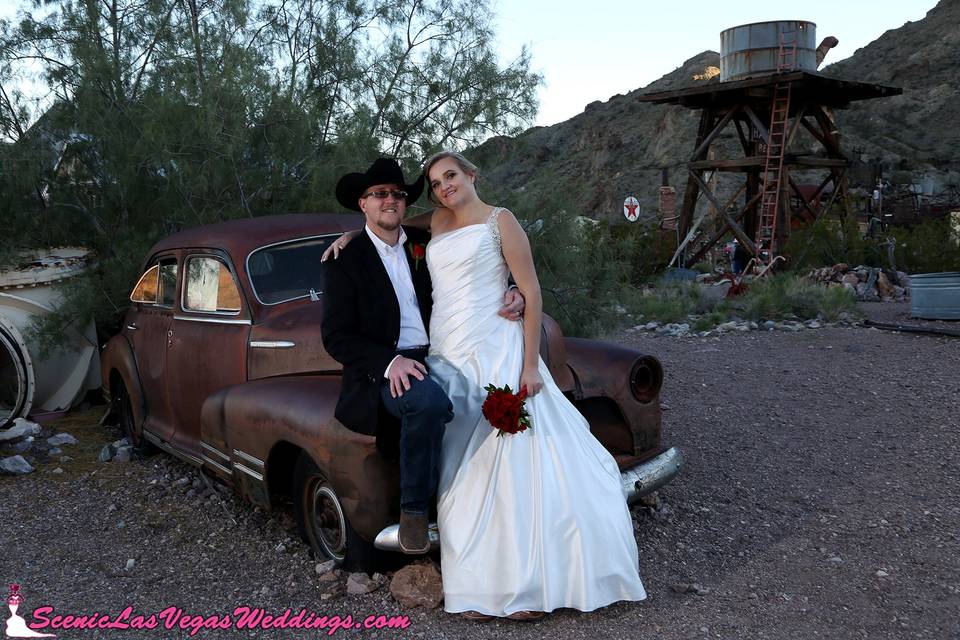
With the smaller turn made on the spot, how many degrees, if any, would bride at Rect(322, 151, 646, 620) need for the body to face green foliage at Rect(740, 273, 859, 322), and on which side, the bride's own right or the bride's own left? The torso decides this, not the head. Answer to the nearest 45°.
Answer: approximately 180°

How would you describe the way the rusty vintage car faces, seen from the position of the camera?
facing the viewer and to the right of the viewer

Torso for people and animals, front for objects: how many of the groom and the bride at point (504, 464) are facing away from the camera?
0

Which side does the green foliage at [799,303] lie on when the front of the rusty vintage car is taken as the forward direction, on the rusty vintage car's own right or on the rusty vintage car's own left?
on the rusty vintage car's own left

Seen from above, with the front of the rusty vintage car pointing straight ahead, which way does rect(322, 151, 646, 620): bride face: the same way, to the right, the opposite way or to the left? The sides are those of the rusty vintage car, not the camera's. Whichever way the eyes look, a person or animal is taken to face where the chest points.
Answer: to the right

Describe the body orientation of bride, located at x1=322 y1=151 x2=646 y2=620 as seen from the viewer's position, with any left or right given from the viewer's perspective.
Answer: facing the viewer and to the left of the viewer

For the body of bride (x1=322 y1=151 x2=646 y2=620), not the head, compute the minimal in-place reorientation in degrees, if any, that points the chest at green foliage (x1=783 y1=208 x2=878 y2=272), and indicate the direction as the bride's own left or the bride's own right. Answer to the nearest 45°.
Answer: approximately 180°
